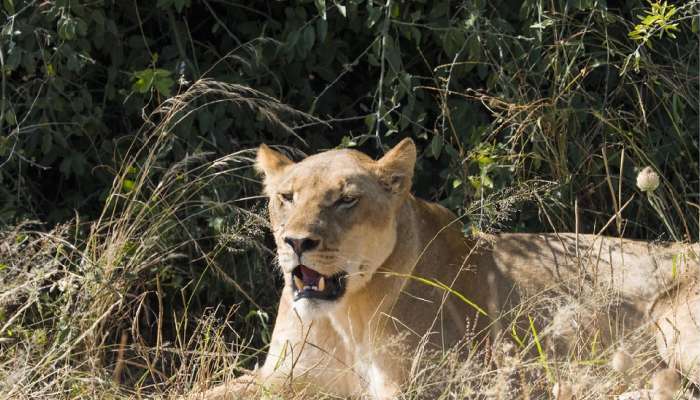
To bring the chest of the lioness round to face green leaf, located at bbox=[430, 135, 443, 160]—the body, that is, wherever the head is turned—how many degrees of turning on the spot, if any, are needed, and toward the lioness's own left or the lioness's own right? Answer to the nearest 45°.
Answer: approximately 135° to the lioness's own right

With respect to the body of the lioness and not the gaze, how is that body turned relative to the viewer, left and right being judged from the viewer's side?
facing the viewer and to the left of the viewer

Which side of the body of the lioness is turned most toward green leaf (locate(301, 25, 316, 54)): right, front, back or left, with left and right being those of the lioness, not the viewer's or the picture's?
right
